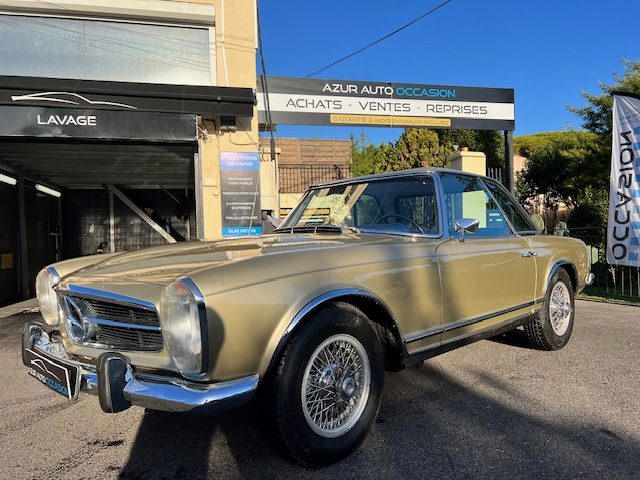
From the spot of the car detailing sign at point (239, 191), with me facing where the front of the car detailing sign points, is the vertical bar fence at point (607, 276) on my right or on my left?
on my left

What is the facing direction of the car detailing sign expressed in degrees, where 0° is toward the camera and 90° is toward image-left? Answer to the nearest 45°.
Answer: approximately 0°

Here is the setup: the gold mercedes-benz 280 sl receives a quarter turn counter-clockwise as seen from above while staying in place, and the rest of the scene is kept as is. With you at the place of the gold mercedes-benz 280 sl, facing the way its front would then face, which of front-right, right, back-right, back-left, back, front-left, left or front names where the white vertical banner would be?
left

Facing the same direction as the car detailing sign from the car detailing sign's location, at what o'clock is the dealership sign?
The dealership sign is roughly at 8 o'clock from the car detailing sign.

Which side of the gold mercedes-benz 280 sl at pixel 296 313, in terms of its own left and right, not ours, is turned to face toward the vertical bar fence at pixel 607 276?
back

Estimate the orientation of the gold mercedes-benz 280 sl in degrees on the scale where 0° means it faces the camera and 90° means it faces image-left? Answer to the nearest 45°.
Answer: approximately 45°

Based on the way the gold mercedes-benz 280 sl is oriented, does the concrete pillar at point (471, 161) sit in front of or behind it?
behind
